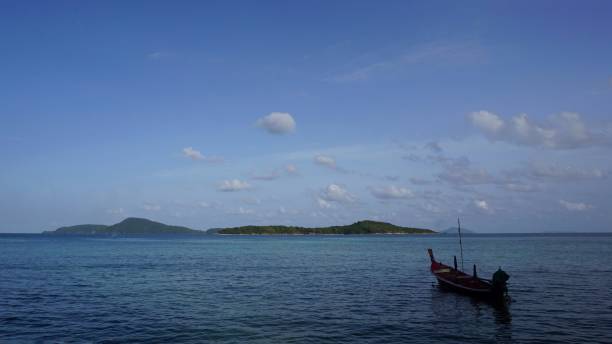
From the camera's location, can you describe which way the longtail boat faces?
facing away from the viewer and to the left of the viewer
